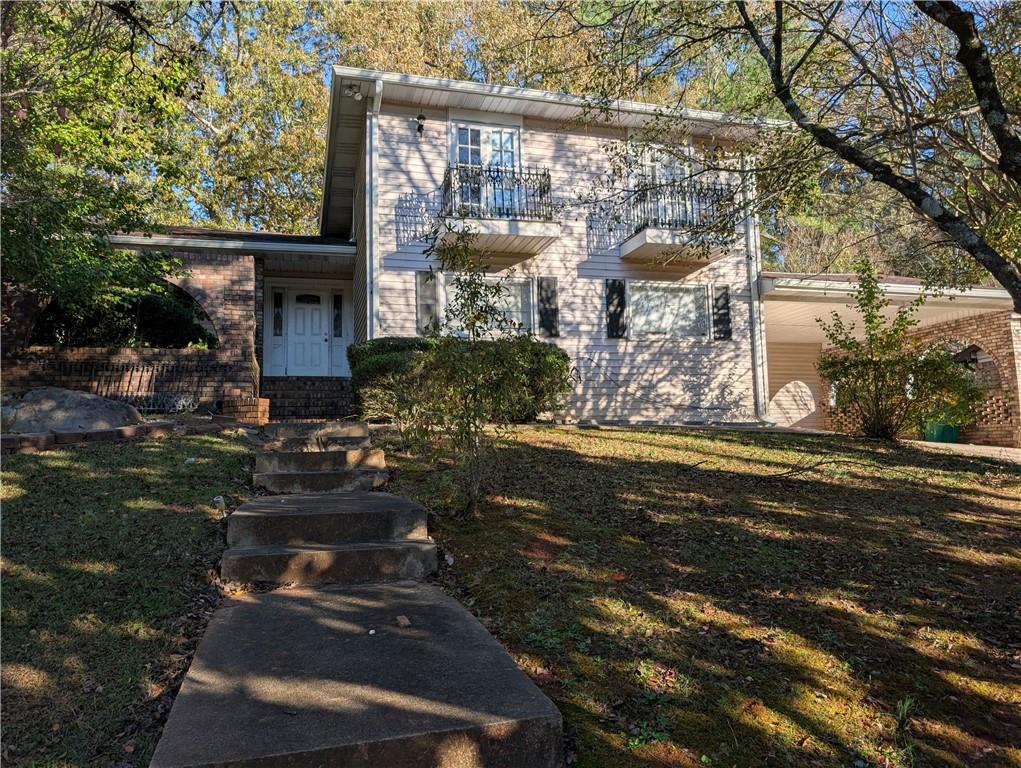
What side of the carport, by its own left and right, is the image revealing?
front

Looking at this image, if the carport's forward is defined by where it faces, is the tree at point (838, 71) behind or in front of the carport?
in front

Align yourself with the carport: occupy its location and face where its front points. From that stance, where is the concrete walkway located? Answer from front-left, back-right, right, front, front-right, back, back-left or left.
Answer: front

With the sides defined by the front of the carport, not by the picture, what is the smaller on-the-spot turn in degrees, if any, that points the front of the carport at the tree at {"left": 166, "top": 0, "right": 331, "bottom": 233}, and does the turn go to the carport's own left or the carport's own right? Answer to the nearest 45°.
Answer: approximately 90° to the carport's own right

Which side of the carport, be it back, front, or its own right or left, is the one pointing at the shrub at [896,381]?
front

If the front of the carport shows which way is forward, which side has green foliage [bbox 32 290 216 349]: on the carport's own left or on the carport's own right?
on the carport's own right

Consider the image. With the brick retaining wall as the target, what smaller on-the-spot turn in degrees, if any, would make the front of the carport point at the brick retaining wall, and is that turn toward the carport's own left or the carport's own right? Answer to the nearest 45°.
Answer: approximately 45° to the carport's own right
